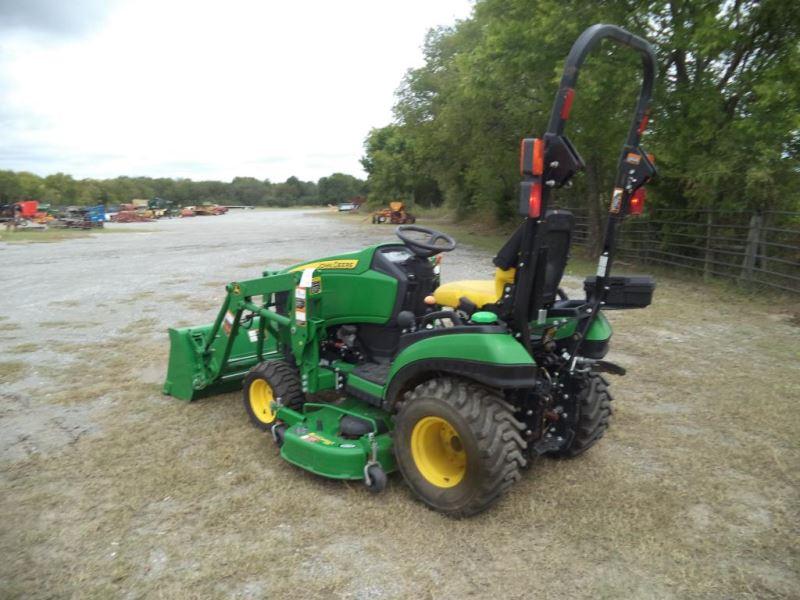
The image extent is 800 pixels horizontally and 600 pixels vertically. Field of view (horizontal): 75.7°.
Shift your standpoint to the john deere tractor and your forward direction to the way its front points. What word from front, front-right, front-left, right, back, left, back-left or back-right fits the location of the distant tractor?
front-right

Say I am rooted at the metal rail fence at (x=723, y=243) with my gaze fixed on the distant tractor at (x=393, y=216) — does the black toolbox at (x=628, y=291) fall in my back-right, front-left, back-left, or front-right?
back-left

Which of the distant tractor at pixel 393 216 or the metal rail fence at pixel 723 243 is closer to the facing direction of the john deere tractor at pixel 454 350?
the distant tractor

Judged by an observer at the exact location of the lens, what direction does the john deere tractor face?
facing away from the viewer and to the left of the viewer

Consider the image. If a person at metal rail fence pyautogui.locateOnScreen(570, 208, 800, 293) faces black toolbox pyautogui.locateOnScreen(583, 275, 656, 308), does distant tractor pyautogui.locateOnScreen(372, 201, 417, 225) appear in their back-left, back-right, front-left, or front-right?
back-right

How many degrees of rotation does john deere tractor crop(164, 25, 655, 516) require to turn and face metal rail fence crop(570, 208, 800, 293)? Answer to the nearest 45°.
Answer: approximately 90° to its right
